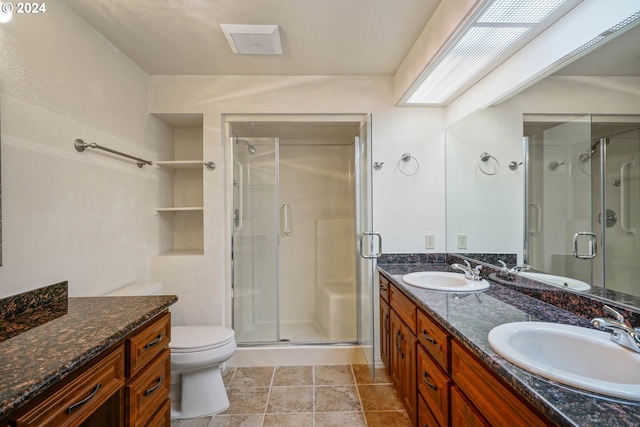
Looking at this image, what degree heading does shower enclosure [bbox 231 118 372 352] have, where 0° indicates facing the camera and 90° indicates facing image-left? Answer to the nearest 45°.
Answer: approximately 0°

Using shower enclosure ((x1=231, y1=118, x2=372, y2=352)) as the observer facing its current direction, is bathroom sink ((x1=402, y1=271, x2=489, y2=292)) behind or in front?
in front

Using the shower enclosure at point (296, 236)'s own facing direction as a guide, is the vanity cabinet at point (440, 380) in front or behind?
in front

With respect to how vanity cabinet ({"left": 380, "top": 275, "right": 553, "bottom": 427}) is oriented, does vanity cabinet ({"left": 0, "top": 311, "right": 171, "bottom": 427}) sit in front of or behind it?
in front

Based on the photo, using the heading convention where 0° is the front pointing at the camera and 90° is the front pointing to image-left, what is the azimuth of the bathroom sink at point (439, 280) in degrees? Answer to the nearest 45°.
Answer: approximately 90°

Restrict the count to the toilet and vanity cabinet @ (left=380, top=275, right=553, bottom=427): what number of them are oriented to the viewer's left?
1

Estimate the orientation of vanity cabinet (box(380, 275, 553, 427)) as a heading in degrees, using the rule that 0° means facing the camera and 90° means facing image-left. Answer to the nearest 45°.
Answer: approximately 90°
